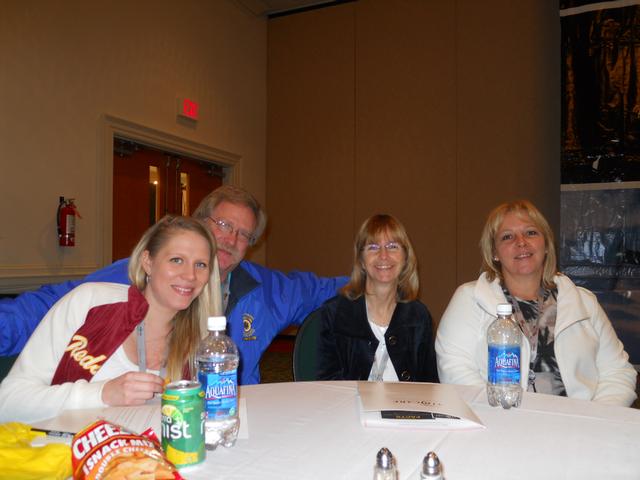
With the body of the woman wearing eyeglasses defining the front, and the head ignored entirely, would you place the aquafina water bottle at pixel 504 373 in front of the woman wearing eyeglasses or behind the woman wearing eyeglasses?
in front

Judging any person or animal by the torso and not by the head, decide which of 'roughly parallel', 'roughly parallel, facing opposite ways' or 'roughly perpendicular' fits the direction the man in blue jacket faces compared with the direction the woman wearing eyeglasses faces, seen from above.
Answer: roughly parallel

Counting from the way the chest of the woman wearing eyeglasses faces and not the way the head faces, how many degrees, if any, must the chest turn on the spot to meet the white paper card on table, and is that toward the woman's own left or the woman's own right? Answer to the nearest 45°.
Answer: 0° — they already face it

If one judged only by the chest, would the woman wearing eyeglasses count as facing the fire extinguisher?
no

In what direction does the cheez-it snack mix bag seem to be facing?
toward the camera

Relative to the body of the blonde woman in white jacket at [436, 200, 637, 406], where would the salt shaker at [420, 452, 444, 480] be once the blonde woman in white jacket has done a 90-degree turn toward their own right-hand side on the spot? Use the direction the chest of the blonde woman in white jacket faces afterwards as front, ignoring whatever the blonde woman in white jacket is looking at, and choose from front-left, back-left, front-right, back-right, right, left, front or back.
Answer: left

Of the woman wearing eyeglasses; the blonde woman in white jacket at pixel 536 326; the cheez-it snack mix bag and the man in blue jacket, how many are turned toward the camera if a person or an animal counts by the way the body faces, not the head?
4

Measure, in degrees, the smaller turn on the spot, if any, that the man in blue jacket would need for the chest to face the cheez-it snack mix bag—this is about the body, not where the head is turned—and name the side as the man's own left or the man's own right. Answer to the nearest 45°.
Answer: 0° — they already face it

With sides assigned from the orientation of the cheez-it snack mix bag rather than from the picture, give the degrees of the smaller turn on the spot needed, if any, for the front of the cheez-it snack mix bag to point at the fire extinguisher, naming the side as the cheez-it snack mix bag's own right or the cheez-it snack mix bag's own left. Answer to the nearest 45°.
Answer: approximately 180°

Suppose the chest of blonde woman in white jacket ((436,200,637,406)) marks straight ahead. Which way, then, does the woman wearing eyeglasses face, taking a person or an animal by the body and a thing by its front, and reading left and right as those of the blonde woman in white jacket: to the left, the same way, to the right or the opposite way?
the same way

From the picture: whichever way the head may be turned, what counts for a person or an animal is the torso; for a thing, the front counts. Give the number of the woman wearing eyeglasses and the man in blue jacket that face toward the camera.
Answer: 2

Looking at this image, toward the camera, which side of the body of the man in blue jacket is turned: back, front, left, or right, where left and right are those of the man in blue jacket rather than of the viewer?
front

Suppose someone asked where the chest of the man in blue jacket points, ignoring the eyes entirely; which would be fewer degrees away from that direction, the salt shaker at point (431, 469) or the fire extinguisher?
the salt shaker

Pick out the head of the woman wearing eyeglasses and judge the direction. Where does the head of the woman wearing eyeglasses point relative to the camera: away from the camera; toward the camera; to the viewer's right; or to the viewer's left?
toward the camera

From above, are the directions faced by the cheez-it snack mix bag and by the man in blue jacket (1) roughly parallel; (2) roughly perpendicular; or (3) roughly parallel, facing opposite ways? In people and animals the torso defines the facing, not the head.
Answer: roughly parallel
